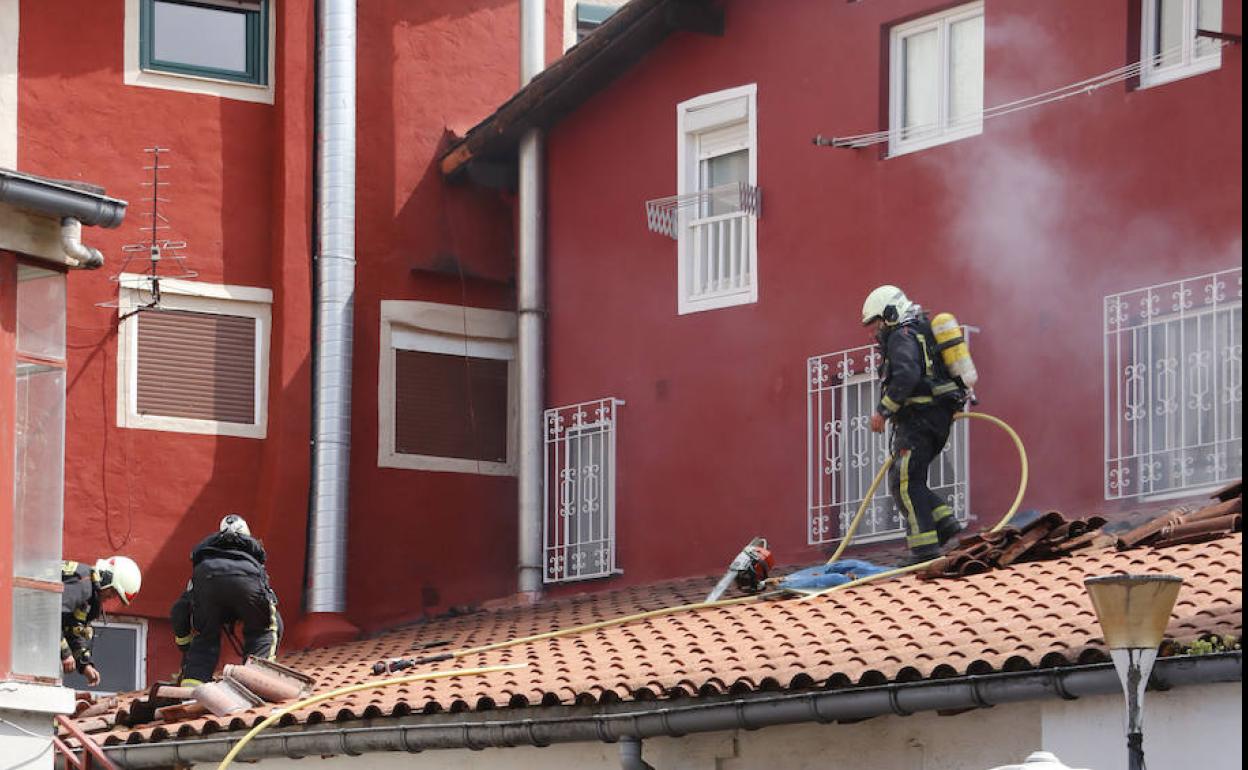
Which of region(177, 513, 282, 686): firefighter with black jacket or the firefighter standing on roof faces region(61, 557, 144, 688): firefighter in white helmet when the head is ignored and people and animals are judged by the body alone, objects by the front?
the firefighter standing on roof

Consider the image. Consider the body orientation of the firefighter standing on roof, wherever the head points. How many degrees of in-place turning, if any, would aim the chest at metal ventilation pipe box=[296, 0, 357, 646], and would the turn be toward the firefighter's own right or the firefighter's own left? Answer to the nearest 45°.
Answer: approximately 45° to the firefighter's own right

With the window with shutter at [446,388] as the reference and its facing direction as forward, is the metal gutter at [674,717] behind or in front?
in front

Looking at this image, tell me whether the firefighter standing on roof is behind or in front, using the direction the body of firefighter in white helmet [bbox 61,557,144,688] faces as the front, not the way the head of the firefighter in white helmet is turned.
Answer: in front

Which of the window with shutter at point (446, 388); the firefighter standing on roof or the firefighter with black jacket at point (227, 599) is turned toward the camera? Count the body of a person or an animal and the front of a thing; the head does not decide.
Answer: the window with shutter

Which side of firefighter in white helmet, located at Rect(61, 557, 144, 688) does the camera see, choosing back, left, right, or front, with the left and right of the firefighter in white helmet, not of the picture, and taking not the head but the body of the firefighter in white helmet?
right

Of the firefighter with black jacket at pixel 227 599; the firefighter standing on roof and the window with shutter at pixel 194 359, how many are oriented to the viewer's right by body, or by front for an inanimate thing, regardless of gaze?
0

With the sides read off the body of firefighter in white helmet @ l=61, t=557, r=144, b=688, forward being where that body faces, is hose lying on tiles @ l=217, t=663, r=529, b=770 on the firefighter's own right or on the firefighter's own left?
on the firefighter's own right

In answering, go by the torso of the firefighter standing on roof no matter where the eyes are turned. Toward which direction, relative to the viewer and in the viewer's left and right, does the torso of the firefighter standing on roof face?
facing to the left of the viewer

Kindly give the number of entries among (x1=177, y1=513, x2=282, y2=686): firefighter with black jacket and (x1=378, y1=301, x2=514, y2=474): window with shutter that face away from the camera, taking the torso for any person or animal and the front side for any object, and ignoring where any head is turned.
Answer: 1

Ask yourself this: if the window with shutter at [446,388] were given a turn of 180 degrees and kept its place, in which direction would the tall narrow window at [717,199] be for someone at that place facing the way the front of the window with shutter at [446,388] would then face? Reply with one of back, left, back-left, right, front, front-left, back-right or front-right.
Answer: back-right

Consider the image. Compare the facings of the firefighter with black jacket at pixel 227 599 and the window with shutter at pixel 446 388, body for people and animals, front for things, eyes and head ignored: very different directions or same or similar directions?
very different directions

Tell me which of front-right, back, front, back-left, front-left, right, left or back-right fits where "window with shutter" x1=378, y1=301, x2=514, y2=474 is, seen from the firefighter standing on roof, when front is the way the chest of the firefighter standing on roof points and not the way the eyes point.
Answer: front-right

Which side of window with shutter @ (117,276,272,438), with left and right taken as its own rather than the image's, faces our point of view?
front

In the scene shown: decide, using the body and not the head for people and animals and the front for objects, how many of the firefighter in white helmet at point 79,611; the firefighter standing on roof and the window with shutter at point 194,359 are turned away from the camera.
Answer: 0

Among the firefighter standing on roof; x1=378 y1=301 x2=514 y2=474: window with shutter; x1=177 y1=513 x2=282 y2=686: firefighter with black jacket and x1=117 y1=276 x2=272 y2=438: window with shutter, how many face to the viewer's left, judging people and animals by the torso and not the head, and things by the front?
1

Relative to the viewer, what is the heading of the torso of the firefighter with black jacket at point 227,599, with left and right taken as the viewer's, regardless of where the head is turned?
facing away from the viewer
